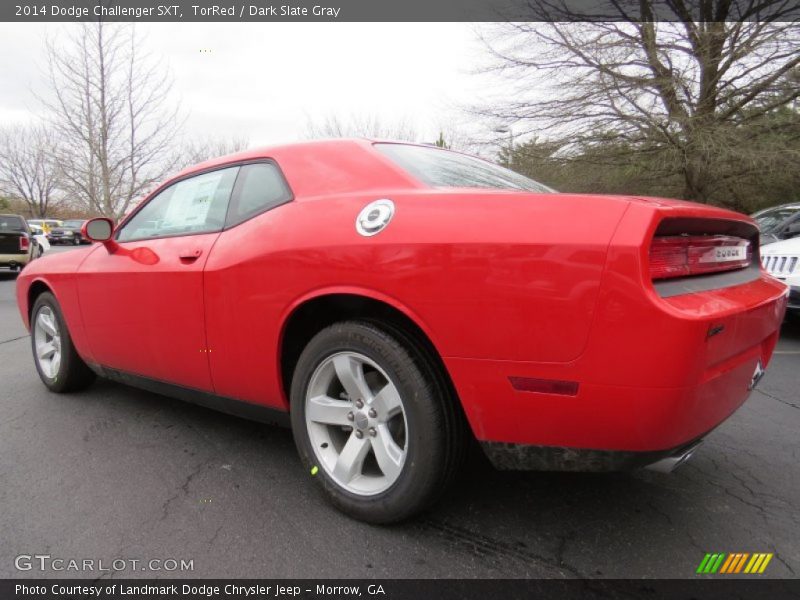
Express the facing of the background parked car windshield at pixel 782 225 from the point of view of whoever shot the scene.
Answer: facing the viewer and to the left of the viewer

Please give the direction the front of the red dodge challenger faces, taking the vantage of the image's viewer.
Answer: facing away from the viewer and to the left of the viewer

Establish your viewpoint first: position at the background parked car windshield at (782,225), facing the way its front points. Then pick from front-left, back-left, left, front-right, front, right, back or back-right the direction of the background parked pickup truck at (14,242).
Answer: front-right

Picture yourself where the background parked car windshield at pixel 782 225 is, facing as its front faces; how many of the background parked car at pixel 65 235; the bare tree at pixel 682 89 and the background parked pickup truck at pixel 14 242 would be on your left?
0

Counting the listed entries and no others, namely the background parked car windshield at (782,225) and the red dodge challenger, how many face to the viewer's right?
0

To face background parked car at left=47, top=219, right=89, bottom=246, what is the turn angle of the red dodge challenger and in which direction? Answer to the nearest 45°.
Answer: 0° — it already faces it

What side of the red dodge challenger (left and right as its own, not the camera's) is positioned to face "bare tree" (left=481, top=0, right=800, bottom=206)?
right

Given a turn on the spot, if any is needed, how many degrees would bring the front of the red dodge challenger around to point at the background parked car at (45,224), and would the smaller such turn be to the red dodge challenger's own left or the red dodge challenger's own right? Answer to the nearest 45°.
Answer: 0° — it already faces it

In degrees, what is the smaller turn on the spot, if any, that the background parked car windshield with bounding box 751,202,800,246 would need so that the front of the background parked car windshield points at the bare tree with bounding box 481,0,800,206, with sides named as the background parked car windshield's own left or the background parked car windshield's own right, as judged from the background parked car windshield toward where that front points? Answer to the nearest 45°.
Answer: approximately 135° to the background parked car windshield's own right

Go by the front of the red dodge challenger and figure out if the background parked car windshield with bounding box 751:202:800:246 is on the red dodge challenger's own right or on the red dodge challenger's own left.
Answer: on the red dodge challenger's own right

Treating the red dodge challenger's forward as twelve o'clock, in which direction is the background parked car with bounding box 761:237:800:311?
The background parked car is roughly at 3 o'clock from the red dodge challenger.

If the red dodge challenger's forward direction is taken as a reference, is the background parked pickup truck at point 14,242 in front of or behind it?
in front

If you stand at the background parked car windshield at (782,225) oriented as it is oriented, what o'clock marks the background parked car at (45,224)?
the background parked car at (45,224) is roughly at 2 o'clock from the background parked car windshield at (782,225).
